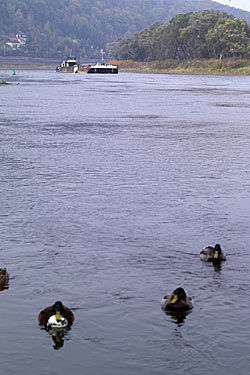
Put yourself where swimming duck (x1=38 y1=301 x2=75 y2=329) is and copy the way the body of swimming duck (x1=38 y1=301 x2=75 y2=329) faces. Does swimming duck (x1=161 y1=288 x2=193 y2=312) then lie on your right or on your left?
on your left

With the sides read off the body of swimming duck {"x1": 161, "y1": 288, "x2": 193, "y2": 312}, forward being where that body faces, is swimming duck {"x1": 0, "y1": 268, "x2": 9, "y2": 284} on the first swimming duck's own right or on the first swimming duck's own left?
on the first swimming duck's own right

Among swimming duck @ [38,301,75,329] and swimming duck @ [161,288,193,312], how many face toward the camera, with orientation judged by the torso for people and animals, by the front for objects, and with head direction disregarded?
2

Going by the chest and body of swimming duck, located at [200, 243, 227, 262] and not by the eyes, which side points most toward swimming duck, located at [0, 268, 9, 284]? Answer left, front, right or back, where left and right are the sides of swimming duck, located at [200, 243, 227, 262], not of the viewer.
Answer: right

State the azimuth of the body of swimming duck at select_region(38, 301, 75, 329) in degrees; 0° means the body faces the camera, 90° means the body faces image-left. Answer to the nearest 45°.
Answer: approximately 0°

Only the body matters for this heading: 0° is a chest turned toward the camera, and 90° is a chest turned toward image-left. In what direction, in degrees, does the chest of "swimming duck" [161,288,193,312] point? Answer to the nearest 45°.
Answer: approximately 0°

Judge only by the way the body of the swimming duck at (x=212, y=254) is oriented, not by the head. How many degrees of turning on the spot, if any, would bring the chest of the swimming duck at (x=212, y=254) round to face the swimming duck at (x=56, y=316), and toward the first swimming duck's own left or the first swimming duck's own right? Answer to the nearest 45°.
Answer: approximately 90° to the first swimming duck's own right

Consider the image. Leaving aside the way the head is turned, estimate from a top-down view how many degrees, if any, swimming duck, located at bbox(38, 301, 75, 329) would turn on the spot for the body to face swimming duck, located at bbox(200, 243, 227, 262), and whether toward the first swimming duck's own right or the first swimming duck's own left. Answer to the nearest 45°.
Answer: approximately 135° to the first swimming duck's own left

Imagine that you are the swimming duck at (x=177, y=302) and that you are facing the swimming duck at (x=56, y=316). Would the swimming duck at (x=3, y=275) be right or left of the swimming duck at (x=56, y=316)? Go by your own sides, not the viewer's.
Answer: right

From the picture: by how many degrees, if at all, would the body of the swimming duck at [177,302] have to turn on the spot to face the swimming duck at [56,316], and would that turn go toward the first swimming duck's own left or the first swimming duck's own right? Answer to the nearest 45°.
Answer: approximately 45° to the first swimming duck's own right

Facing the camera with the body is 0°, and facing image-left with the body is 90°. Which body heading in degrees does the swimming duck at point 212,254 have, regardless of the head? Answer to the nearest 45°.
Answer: approximately 315°
